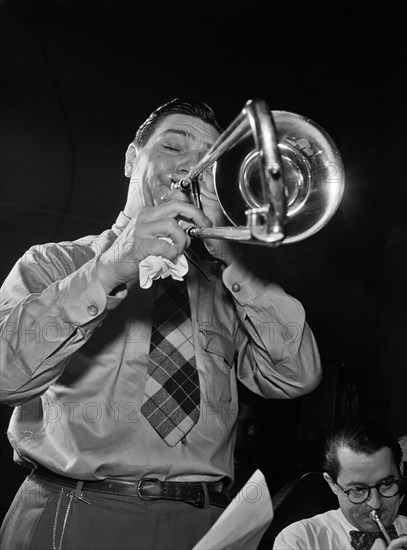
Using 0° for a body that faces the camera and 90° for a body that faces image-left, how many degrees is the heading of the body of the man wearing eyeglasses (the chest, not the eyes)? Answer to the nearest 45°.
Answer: approximately 315°

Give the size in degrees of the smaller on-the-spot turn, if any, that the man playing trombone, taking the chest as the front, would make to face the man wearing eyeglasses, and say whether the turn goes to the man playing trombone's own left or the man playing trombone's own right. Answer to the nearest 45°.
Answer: approximately 90° to the man playing trombone's own left

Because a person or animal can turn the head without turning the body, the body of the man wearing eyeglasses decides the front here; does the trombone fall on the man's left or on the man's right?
on the man's right

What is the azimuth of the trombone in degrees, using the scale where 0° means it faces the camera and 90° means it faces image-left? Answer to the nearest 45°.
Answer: approximately 0°

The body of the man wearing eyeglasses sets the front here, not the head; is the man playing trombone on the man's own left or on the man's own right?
on the man's own right

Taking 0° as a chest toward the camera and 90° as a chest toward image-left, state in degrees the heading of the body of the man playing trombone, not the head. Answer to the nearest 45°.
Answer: approximately 315°
